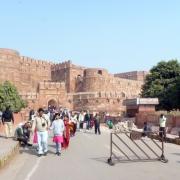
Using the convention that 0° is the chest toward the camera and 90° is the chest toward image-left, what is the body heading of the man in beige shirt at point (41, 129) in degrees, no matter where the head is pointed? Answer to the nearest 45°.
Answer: approximately 0°

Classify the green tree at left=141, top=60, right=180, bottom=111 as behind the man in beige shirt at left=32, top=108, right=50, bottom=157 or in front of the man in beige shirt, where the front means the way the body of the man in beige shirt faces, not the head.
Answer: behind
